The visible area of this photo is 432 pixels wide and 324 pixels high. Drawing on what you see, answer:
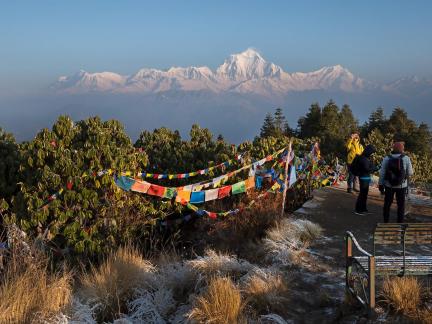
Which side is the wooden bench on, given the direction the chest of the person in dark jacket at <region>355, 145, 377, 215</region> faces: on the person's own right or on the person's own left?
on the person's own right

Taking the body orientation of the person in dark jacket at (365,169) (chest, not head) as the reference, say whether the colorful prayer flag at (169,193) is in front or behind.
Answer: behind
